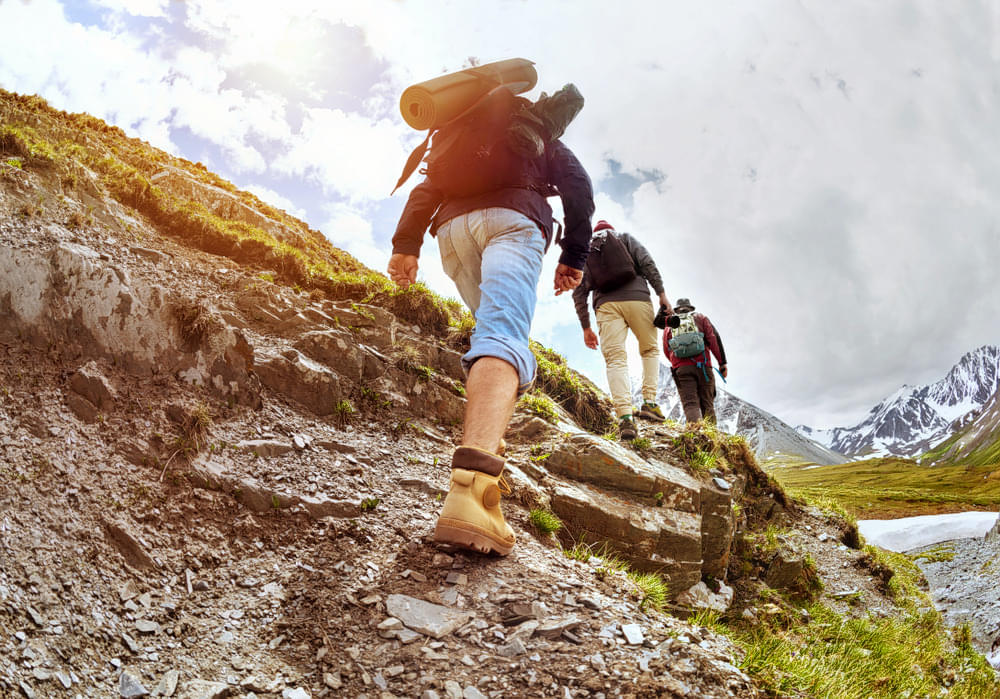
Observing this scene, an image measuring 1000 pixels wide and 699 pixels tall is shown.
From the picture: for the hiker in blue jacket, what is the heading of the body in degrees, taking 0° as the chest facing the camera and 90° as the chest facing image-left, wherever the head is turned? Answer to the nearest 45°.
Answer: approximately 180°

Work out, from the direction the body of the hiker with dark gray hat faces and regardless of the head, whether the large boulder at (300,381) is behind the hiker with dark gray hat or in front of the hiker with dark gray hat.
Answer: behind

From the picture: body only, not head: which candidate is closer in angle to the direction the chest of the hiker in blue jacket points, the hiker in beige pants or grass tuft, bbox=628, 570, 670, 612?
the hiker in beige pants

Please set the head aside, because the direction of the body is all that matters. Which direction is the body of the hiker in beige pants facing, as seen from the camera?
away from the camera

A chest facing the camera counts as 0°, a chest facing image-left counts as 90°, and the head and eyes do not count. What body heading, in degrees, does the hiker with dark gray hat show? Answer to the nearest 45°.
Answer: approximately 180°

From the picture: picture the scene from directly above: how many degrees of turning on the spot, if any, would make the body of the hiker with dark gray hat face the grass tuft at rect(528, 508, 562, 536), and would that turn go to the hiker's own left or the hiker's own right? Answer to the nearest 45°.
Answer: approximately 180°
